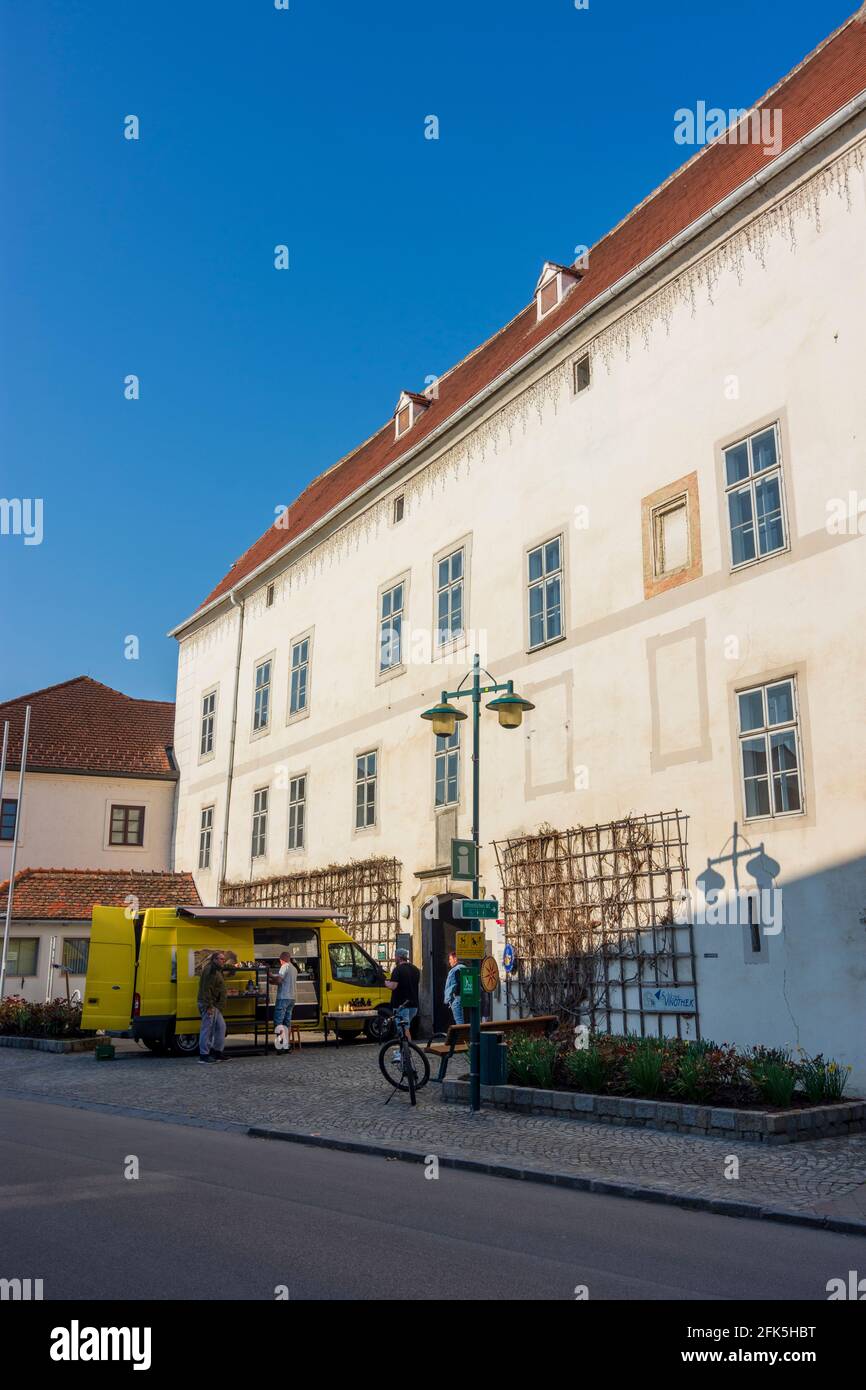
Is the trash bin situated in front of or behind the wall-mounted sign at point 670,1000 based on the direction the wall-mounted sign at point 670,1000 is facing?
in front

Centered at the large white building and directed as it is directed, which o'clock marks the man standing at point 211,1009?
The man standing is roughly at 2 o'clock from the large white building.

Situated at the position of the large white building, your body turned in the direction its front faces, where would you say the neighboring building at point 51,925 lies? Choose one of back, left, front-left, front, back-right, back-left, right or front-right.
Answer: right

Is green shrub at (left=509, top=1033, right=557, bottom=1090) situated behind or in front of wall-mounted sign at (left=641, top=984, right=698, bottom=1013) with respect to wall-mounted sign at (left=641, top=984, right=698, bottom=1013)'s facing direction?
in front
